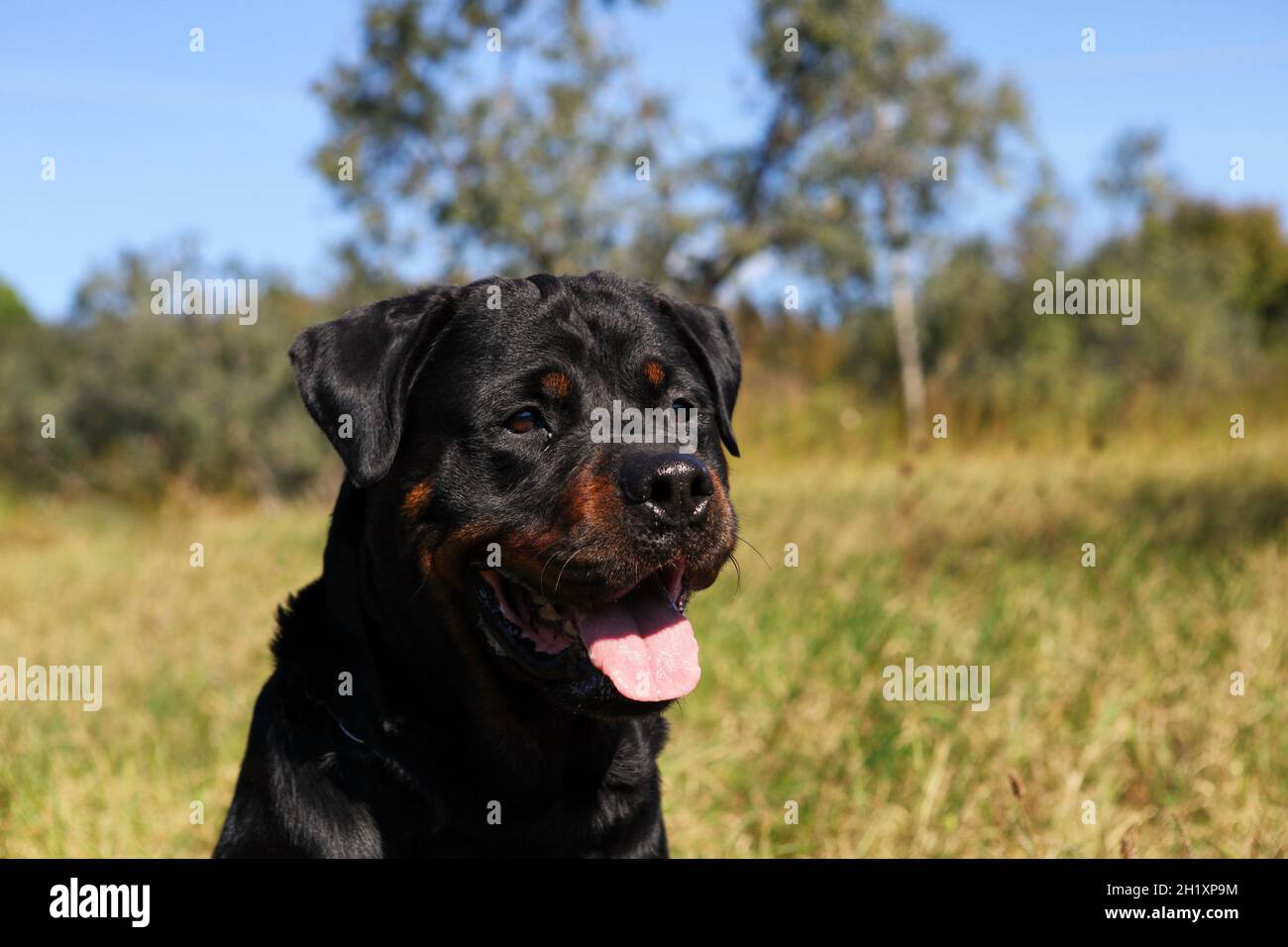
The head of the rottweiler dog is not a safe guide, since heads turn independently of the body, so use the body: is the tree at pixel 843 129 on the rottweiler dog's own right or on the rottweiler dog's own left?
on the rottweiler dog's own left

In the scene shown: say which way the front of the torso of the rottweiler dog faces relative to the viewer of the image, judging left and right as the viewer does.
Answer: facing the viewer and to the right of the viewer
